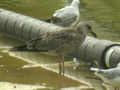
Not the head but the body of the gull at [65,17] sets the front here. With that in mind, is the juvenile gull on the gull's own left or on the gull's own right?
on the gull's own right

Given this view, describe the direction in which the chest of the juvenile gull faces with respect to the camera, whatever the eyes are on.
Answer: to the viewer's right

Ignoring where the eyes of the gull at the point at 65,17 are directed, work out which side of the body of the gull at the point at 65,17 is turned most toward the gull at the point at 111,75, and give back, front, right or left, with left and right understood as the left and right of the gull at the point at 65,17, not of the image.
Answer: right

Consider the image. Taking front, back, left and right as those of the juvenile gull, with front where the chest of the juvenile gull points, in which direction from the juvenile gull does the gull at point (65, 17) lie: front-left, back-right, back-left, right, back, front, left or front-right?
left

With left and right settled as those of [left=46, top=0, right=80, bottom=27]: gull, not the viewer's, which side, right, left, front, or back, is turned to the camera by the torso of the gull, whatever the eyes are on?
right
